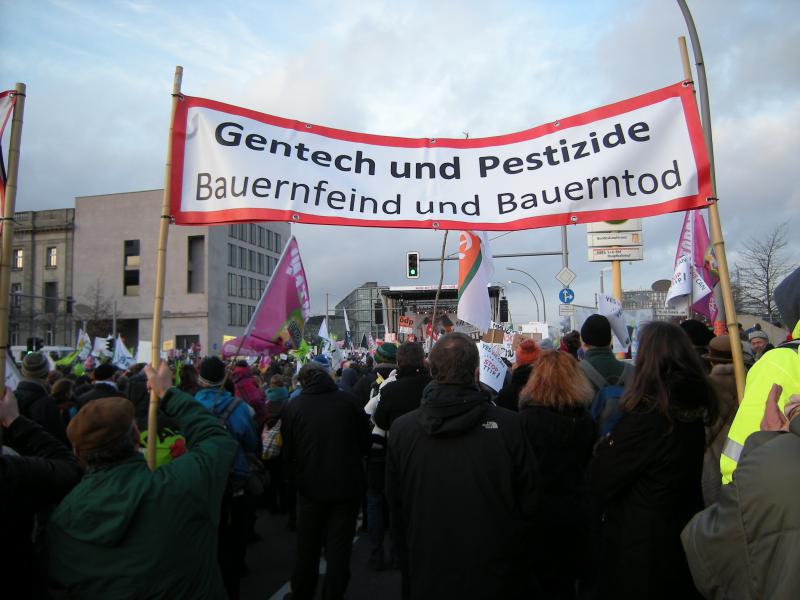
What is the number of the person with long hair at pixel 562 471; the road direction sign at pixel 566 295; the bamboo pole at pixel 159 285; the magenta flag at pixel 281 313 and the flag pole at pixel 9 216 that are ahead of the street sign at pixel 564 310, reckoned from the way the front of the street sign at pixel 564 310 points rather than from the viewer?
4

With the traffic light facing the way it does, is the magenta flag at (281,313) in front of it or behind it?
in front

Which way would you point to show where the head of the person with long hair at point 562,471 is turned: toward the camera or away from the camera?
away from the camera

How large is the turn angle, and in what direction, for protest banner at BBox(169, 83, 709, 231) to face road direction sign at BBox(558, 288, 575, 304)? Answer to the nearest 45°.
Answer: approximately 180°

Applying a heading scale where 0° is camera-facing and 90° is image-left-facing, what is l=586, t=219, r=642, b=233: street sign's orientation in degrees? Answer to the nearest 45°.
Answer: approximately 0°

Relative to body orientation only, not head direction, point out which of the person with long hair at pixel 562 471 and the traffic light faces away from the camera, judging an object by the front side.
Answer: the person with long hair

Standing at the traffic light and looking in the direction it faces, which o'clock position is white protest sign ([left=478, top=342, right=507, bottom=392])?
The white protest sign is roughly at 12 o'clock from the traffic light.
